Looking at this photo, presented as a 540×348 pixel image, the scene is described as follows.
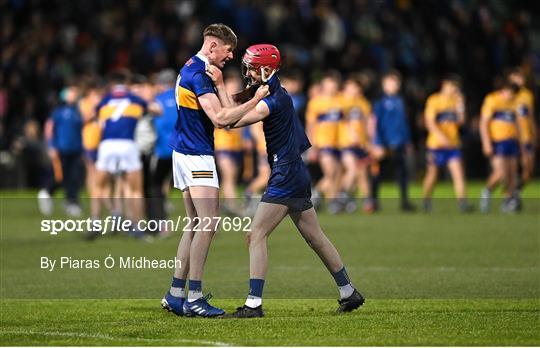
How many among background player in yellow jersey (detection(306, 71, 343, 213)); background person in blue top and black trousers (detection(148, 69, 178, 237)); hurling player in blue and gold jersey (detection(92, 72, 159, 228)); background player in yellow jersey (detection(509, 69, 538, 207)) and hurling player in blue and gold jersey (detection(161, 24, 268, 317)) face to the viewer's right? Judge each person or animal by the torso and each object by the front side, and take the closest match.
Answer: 1

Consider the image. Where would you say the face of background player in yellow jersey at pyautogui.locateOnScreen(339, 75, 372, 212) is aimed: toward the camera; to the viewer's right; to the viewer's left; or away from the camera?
toward the camera

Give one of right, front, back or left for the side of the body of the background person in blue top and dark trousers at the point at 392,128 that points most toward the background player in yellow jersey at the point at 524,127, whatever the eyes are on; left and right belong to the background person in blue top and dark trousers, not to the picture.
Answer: left

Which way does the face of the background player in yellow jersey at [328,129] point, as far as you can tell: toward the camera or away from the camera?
toward the camera

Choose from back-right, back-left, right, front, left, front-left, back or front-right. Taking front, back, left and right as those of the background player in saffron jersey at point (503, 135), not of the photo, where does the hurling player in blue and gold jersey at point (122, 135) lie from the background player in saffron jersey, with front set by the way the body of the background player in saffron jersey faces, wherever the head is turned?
right

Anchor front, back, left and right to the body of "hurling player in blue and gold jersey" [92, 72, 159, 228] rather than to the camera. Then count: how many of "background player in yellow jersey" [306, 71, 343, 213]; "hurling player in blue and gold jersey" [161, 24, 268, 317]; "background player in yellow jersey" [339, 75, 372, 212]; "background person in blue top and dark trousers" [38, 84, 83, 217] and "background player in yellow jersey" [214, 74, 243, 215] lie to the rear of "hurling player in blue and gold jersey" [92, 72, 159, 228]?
1

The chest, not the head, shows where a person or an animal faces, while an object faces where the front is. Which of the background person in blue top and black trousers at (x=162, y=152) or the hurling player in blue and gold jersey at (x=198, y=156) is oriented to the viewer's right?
the hurling player in blue and gold jersey

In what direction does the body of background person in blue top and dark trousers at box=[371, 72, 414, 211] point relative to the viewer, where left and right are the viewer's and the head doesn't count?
facing the viewer

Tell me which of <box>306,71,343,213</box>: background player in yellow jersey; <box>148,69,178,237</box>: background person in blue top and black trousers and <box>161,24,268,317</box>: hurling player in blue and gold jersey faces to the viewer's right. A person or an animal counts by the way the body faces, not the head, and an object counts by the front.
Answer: the hurling player in blue and gold jersey

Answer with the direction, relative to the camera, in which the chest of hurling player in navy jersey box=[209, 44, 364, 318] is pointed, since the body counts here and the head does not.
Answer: to the viewer's left

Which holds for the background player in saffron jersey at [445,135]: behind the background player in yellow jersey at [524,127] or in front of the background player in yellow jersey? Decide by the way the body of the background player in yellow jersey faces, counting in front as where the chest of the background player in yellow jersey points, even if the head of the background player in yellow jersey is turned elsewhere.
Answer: in front

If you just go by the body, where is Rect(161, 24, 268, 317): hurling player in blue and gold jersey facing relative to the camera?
to the viewer's right
